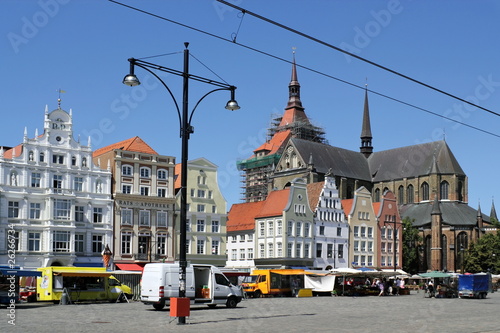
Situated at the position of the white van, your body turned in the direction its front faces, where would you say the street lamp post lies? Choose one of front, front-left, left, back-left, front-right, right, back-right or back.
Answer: back-right

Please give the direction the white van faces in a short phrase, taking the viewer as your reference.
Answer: facing away from the viewer and to the right of the viewer

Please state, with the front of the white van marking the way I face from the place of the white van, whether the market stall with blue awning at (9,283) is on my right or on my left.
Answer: on my left

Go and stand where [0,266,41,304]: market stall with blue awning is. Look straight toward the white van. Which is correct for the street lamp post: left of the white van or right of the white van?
right

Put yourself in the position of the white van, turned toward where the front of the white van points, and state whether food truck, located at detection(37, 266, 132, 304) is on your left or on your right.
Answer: on your left
